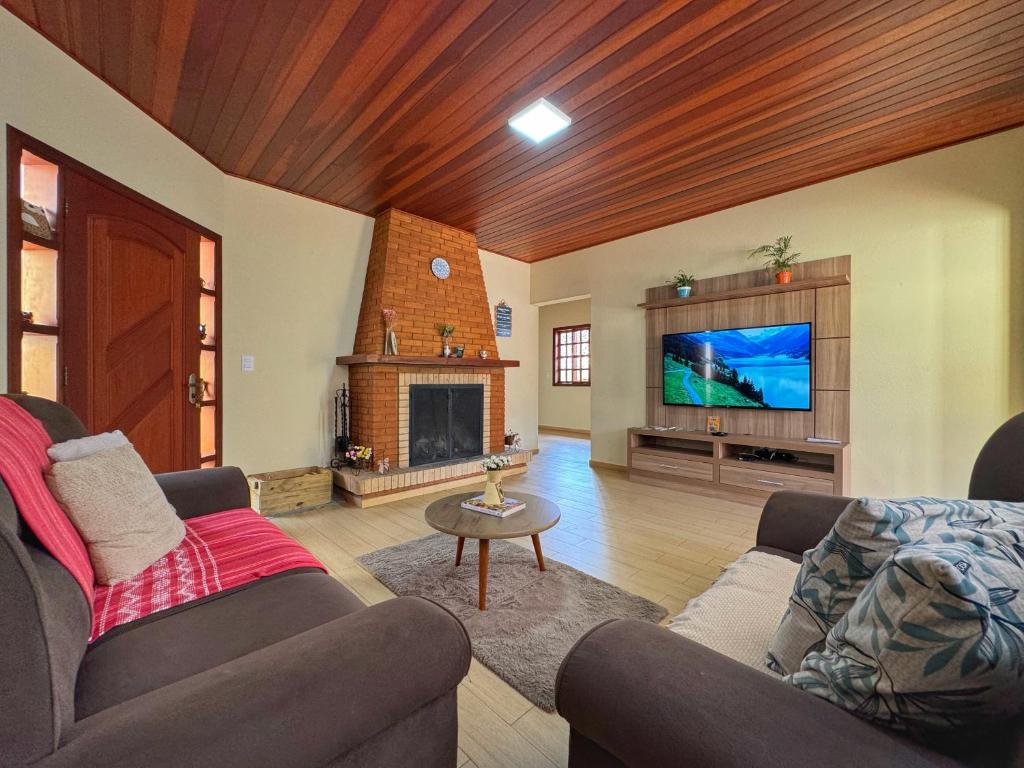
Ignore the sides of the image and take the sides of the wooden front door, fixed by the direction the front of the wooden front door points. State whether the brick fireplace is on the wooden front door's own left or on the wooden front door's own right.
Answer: on the wooden front door's own left

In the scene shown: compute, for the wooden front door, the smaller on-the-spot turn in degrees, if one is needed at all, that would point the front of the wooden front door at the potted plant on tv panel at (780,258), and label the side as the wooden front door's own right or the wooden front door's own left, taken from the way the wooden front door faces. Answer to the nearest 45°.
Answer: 0° — it already faces it

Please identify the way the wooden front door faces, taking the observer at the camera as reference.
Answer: facing the viewer and to the right of the viewer

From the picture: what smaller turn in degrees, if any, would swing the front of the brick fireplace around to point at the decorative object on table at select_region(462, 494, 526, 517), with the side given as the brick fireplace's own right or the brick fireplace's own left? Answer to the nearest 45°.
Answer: approximately 45° to the brick fireplace's own right

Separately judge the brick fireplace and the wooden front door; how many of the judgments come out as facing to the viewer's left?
0

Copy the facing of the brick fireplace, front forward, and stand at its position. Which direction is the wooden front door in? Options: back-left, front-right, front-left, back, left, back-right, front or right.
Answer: right

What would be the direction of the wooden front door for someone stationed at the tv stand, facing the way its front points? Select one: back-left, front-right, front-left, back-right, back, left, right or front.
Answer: front

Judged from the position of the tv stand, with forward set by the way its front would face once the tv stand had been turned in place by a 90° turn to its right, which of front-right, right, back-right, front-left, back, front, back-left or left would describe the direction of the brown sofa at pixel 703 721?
back-left

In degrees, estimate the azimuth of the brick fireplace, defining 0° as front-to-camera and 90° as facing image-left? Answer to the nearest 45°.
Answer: approximately 315°

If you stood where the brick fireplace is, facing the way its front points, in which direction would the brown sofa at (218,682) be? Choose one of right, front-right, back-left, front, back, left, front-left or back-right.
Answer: front-right

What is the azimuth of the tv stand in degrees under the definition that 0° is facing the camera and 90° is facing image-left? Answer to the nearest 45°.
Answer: approximately 45°

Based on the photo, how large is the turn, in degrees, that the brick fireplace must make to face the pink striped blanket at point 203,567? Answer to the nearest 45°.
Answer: approximately 45° to its right

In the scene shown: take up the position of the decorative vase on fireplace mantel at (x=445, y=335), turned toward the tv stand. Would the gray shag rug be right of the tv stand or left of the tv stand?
right

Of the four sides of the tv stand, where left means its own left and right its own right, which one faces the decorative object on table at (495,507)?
front
